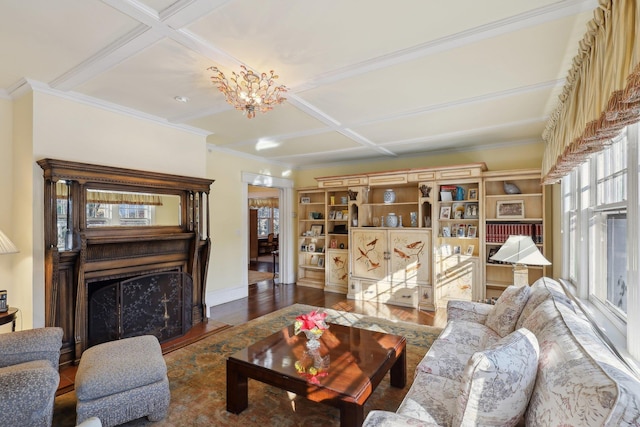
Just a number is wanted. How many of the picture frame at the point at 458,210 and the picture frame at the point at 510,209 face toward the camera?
2

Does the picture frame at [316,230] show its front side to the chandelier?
yes

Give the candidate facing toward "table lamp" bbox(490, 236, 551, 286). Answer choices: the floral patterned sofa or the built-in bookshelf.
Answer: the built-in bookshelf

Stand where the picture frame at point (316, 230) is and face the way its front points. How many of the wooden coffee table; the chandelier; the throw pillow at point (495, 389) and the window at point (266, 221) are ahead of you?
3

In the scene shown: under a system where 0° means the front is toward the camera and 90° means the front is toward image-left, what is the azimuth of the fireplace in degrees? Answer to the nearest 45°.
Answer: approximately 315°

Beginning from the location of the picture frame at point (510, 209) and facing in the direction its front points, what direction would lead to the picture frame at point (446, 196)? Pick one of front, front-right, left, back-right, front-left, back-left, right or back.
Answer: right

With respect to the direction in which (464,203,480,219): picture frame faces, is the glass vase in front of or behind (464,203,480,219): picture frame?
in front

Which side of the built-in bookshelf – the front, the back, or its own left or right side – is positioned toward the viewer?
front

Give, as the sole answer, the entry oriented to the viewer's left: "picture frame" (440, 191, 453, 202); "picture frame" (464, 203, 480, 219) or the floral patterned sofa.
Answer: the floral patterned sofa

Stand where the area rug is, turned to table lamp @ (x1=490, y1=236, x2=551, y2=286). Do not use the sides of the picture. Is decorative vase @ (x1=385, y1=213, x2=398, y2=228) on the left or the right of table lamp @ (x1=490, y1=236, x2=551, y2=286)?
left

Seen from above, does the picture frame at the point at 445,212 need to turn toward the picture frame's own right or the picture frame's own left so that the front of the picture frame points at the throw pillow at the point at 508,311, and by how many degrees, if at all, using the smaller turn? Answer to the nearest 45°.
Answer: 0° — it already faces it

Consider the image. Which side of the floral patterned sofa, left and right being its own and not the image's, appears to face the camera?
left

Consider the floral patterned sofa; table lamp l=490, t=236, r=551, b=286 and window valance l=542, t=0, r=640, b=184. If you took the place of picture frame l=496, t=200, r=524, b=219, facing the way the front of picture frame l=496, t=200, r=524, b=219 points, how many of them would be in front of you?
3

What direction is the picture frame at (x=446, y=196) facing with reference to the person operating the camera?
facing the viewer

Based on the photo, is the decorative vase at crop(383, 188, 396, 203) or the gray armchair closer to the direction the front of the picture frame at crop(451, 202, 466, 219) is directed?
the gray armchair
